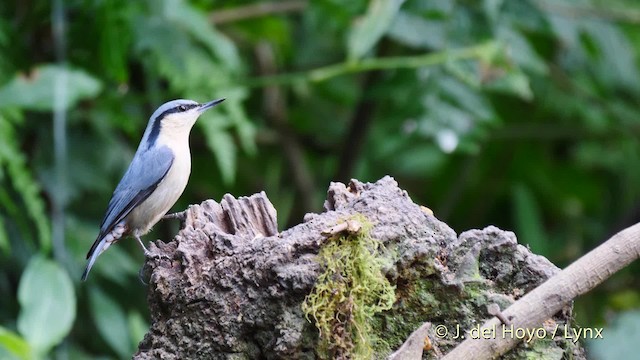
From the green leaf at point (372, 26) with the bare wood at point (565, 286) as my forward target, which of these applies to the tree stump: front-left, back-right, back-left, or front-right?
front-right

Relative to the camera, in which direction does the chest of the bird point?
to the viewer's right

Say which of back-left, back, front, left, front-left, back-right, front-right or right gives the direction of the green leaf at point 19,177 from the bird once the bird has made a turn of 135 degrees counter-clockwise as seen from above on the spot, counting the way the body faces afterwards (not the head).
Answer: front

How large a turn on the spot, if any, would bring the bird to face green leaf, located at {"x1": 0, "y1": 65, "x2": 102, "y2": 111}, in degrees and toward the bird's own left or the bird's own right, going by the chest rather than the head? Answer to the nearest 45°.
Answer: approximately 180°

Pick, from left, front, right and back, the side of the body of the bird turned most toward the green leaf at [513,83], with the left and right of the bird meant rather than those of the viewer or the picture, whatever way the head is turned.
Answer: front

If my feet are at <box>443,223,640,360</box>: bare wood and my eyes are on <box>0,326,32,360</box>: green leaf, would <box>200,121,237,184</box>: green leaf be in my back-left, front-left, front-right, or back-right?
front-right

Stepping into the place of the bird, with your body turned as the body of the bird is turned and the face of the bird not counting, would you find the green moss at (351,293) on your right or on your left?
on your right

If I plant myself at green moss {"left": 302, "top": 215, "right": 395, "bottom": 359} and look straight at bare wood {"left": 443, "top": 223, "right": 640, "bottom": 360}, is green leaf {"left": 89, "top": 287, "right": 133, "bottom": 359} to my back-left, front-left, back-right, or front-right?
back-left
